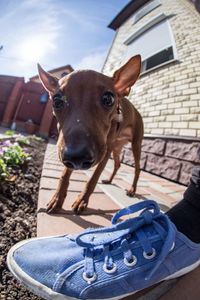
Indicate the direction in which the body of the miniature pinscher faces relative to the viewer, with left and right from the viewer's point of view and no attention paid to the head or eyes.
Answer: facing the viewer and to the left of the viewer

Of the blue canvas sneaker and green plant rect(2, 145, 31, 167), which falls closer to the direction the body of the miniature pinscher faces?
the blue canvas sneaker

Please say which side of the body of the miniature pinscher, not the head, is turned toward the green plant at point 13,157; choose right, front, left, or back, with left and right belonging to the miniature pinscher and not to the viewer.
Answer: right

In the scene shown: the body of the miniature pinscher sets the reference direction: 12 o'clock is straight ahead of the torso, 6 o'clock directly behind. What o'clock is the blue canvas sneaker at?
The blue canvas sneaker is roughly at 10 o'clock from the miniature pinscher.
